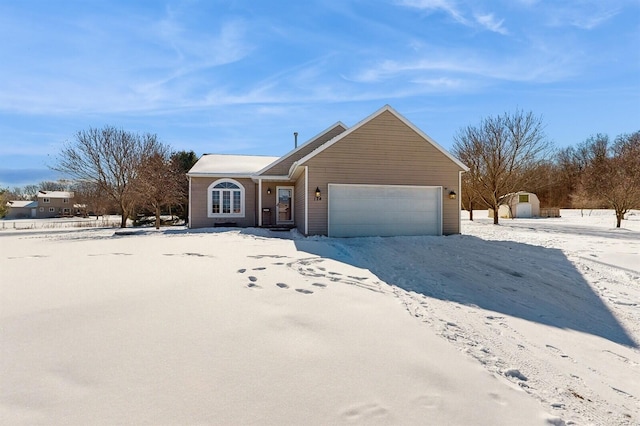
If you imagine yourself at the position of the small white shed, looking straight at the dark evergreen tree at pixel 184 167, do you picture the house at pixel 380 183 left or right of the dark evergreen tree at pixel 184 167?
left

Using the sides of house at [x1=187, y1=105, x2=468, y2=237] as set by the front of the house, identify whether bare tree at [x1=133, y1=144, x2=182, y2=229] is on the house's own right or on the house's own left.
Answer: on the house's own right

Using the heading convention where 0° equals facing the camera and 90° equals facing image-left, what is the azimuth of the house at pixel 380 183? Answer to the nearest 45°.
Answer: approximately 0°

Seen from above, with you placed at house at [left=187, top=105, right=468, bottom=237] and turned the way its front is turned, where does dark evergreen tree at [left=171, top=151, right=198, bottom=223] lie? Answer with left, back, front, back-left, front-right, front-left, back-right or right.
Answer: back-right

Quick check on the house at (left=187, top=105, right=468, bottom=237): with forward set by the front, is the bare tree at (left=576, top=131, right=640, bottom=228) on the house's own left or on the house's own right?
on the house's own left

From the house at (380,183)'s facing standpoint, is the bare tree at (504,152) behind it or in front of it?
behind
